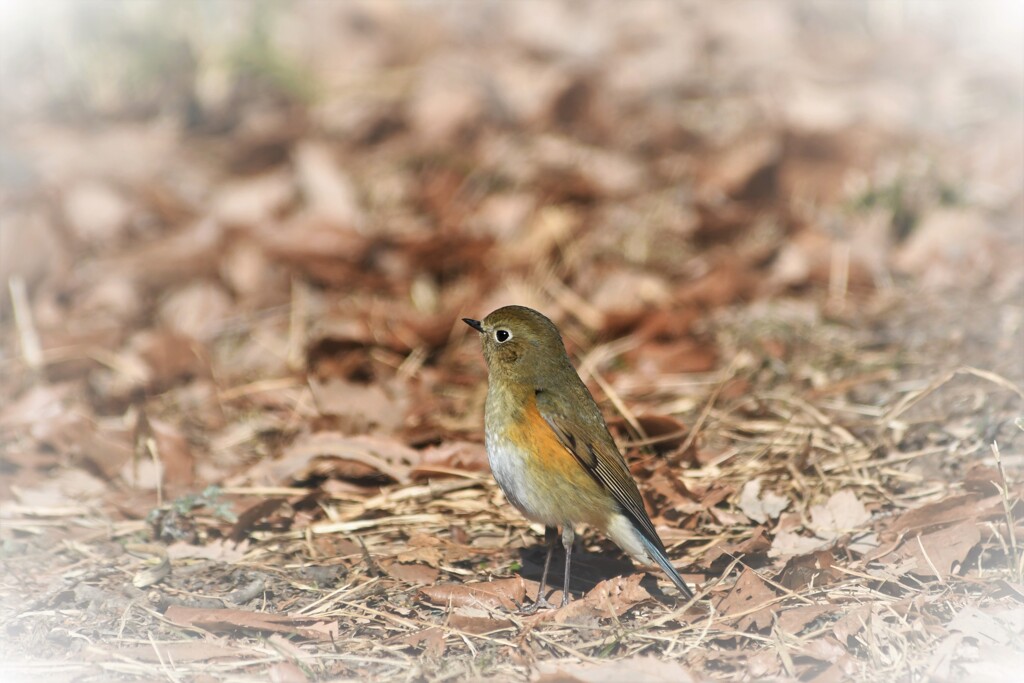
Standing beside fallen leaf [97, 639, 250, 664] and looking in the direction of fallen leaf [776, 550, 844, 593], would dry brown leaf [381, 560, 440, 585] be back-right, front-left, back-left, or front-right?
front-left

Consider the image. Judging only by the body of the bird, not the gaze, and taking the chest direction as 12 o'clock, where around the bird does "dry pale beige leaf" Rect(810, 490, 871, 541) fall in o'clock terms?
The dry pale beige leaf is roughly at 6 o'clock from the bird.

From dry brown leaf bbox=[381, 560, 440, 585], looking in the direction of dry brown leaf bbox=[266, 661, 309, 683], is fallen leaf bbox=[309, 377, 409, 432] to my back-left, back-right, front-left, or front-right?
back-right

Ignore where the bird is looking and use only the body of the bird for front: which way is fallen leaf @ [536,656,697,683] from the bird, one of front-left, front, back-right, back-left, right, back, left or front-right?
left

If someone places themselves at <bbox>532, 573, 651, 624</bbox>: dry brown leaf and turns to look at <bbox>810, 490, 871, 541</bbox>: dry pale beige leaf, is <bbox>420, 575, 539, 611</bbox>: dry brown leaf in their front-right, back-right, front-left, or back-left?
back-left

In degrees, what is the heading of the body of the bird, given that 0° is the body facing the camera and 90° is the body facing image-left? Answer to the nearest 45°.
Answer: approximately 90°

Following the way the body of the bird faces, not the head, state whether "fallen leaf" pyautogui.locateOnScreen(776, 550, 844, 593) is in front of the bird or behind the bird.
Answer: behind

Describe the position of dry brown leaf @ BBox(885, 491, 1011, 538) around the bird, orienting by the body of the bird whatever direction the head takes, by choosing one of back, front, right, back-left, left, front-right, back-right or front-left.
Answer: back

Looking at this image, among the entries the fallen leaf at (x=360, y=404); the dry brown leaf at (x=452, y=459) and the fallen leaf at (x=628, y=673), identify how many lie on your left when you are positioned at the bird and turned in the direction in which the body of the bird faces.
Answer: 1

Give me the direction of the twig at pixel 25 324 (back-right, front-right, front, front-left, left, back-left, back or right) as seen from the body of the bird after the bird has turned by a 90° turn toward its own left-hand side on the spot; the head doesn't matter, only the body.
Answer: back-right

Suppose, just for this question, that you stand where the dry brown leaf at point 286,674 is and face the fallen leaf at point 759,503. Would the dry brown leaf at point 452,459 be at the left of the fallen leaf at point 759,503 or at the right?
left

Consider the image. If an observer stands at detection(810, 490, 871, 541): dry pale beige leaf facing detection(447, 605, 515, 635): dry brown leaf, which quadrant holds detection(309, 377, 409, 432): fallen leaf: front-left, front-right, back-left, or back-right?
front-right

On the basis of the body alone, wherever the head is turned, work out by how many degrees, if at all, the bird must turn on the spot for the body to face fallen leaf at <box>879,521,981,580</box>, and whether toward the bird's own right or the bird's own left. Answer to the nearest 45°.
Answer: approximately 180°
